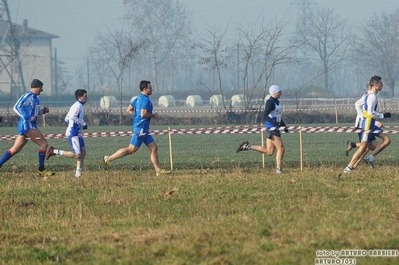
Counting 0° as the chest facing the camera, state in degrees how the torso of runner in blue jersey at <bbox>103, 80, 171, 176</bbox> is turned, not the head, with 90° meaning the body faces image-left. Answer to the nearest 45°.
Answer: approximately 270°

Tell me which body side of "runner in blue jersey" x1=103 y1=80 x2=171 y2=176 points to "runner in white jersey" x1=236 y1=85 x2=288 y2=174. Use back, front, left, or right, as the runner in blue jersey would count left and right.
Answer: front

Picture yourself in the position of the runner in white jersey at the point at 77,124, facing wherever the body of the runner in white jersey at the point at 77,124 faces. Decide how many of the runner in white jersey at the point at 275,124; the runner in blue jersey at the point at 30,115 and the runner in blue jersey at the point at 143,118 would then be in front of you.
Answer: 2

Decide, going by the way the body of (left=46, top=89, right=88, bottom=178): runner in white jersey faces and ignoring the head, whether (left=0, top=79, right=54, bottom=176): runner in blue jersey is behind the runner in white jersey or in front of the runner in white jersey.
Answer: behind

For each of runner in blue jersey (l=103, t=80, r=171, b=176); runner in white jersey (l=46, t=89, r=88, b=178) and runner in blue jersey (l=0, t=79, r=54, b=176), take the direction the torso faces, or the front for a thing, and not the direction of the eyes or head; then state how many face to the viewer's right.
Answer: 3

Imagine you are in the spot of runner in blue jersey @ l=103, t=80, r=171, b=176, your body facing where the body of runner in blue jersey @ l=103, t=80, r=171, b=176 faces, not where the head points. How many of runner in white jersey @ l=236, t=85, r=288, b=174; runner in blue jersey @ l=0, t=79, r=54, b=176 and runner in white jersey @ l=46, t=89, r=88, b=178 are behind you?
2

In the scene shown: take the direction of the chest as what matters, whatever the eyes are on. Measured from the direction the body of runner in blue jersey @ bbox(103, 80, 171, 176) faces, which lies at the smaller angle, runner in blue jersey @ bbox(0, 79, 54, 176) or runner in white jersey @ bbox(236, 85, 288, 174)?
the runner in white jersey

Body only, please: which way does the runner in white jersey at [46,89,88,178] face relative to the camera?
to the viewer's right

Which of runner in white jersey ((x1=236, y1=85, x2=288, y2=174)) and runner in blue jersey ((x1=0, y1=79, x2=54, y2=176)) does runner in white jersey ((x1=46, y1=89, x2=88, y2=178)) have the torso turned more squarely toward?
the runner in white jersey

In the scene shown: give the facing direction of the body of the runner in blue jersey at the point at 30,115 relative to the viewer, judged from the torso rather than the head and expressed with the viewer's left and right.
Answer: facing to the right of the viewer

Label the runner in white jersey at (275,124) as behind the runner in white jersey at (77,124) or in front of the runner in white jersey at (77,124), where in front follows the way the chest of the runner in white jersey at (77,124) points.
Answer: in front
